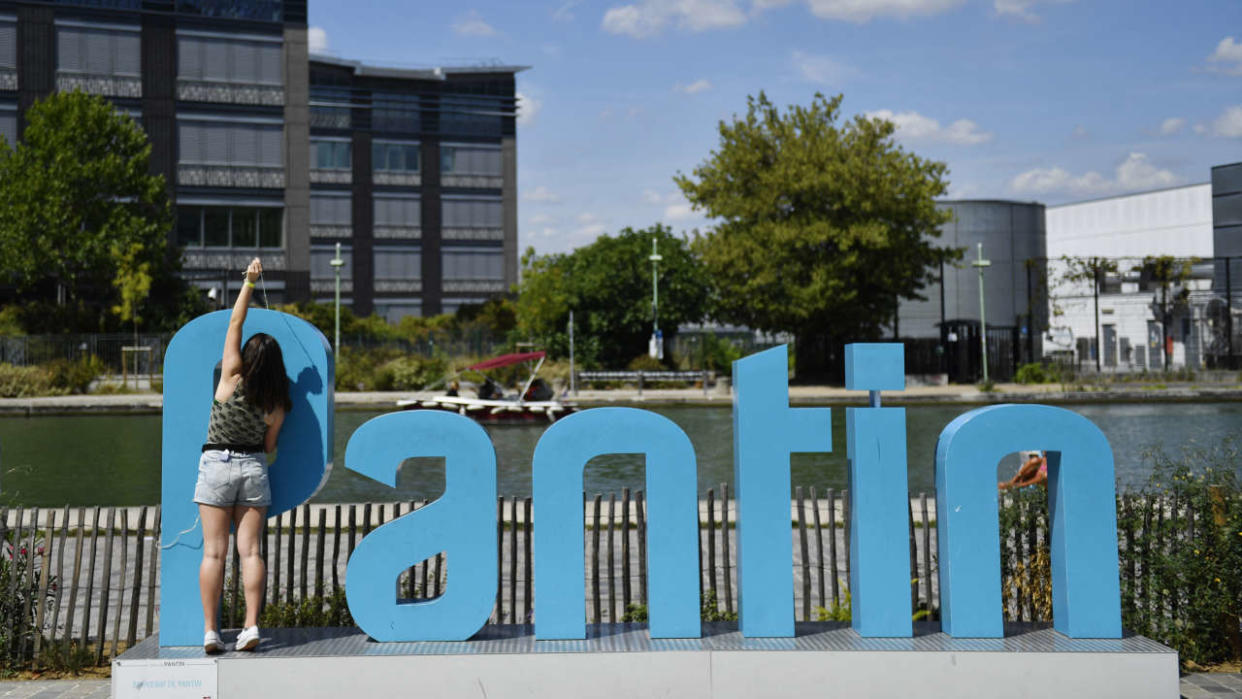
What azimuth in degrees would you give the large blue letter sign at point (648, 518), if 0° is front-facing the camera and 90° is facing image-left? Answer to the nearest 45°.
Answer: approximately 0°

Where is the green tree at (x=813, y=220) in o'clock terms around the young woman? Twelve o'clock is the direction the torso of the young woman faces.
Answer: The green tree is roughly at 1 o'clock from the young woman.

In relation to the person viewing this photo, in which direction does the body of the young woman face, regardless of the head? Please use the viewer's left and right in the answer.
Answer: facing away from the viewer

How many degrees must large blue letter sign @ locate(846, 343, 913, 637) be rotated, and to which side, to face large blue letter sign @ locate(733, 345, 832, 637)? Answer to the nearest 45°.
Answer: approximately 90° to its right

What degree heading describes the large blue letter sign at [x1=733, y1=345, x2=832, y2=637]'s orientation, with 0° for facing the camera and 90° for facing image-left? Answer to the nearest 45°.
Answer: approximately 0°

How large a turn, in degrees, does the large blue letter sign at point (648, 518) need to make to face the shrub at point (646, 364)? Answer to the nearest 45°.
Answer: approximately 180°

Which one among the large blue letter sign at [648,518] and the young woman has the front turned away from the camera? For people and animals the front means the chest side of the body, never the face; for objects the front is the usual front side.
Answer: the young woman

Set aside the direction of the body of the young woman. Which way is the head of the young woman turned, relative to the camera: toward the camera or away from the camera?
away from the camera

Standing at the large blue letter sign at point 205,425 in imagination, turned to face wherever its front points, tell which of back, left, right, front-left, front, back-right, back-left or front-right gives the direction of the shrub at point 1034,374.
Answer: back-left

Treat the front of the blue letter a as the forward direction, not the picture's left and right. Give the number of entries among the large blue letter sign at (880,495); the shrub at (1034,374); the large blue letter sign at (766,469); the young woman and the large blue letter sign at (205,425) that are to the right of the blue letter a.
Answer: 2
